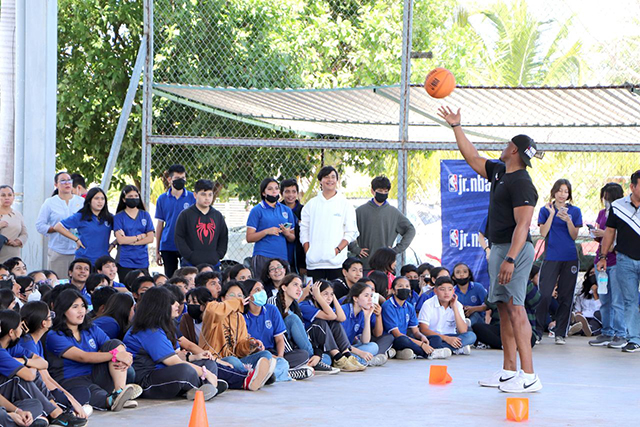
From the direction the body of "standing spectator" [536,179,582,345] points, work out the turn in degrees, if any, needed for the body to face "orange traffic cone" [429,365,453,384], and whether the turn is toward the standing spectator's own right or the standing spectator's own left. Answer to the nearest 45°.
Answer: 0° — they already face it

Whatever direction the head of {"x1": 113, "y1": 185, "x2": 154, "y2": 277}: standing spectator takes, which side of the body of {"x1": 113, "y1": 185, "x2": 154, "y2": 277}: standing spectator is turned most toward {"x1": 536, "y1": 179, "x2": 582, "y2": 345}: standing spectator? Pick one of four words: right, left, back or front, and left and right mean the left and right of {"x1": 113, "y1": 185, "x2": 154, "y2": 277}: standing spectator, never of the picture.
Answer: left

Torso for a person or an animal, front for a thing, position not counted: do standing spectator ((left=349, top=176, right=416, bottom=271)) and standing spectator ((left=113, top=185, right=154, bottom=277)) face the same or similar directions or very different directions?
same or similar directions

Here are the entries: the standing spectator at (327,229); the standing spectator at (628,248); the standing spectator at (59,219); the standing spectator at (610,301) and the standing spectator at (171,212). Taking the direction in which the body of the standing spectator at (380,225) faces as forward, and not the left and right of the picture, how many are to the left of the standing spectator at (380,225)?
2

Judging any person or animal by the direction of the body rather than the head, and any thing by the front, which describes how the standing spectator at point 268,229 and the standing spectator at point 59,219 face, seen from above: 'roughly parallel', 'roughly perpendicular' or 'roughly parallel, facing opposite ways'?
roughly parallel

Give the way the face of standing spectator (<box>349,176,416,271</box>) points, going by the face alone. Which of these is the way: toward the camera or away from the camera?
toward the camera

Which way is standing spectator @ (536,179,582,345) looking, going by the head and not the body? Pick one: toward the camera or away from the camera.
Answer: toward the camera

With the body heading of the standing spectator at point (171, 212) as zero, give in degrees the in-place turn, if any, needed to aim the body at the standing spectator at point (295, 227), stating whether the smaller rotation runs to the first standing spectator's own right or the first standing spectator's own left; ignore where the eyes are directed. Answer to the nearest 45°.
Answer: approximately 90° to the first standing spectator's own left

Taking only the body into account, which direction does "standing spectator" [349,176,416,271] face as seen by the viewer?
toward the camera

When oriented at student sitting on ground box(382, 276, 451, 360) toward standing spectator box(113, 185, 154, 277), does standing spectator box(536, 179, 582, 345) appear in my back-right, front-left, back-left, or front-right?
back-right

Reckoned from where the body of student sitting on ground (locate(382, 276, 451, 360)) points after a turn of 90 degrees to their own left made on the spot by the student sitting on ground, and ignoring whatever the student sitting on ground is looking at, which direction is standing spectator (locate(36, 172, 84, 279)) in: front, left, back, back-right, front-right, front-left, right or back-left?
back-left

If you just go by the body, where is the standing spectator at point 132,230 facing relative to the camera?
toward the camera

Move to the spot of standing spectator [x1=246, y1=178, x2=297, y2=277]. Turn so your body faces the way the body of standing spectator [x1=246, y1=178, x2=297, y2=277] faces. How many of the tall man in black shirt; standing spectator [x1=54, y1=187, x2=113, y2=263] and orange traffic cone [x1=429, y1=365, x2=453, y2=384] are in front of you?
2

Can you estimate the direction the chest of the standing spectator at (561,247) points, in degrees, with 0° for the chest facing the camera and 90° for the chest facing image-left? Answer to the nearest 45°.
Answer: approximately 0°

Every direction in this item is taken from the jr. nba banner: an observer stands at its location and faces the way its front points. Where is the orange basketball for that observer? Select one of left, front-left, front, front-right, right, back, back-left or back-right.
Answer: front

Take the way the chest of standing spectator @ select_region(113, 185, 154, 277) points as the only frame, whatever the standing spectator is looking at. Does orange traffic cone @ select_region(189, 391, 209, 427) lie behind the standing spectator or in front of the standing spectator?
in front
